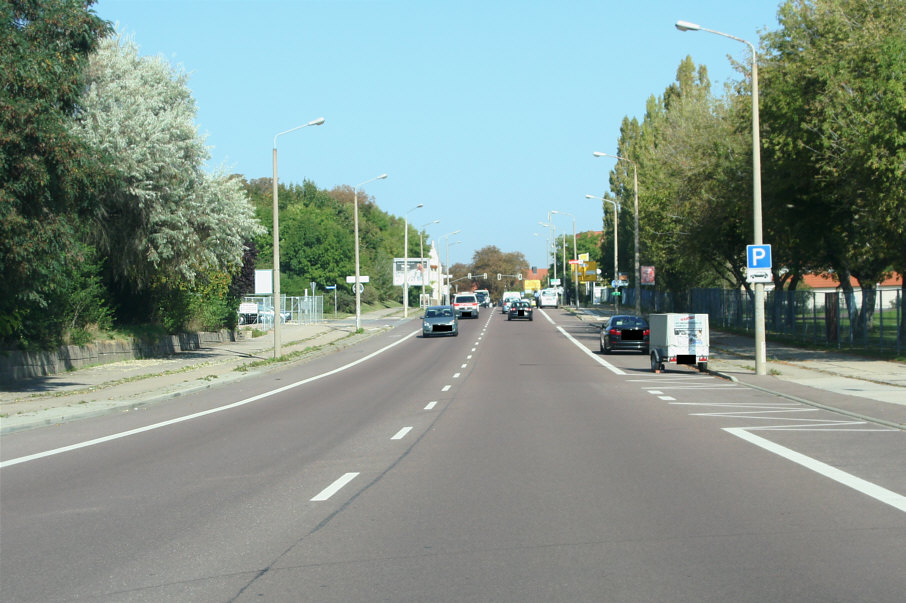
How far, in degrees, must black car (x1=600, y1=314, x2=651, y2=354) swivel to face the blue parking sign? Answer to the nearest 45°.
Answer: approximately 180°

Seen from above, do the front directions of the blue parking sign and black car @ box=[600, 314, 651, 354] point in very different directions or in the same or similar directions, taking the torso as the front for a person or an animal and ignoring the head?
very different directions

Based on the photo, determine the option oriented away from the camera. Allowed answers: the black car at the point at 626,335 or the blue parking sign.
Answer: the black car

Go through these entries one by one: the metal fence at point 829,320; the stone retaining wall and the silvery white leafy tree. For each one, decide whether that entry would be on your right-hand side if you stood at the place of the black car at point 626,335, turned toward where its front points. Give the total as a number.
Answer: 1

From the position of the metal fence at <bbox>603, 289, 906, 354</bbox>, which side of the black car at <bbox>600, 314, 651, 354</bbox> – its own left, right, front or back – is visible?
right

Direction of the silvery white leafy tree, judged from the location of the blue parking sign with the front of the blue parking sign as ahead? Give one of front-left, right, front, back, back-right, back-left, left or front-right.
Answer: right

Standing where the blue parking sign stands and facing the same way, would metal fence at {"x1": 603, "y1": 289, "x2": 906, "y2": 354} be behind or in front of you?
behind

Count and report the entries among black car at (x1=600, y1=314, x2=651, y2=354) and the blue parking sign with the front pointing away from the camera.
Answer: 1

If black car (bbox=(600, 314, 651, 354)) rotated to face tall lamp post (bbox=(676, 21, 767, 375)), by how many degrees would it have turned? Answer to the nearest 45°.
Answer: approximately 180°

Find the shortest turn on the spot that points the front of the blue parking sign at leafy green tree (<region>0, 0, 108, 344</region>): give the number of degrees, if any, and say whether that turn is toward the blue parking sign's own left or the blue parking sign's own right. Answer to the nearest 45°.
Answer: approximately 45° to the blue parking sign's own right

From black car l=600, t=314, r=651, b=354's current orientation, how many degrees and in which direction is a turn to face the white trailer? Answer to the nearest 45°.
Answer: approximately 180°

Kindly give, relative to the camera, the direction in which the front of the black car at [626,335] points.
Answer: facing away from the viewer

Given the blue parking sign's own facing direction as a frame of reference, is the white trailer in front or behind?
behind

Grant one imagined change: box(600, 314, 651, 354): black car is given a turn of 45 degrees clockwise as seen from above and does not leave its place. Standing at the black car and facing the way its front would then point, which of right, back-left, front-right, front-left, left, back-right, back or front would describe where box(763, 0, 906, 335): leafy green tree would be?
front
